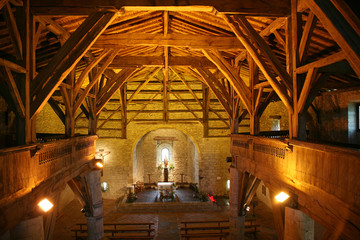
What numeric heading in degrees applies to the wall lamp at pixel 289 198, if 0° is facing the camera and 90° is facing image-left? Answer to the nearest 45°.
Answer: approximately 45°

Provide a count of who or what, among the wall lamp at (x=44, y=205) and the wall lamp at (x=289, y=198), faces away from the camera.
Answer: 0

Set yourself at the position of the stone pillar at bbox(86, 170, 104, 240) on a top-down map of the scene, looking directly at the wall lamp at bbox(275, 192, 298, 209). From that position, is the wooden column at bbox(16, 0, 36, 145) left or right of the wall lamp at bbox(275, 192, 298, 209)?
right

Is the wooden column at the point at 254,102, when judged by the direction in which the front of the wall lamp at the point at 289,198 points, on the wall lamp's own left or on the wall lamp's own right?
on the wall lamp's own right

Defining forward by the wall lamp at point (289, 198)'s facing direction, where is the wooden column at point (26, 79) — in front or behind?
in front

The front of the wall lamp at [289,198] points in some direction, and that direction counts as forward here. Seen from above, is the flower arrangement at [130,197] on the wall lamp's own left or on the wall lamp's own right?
on the wall lamp's own right
